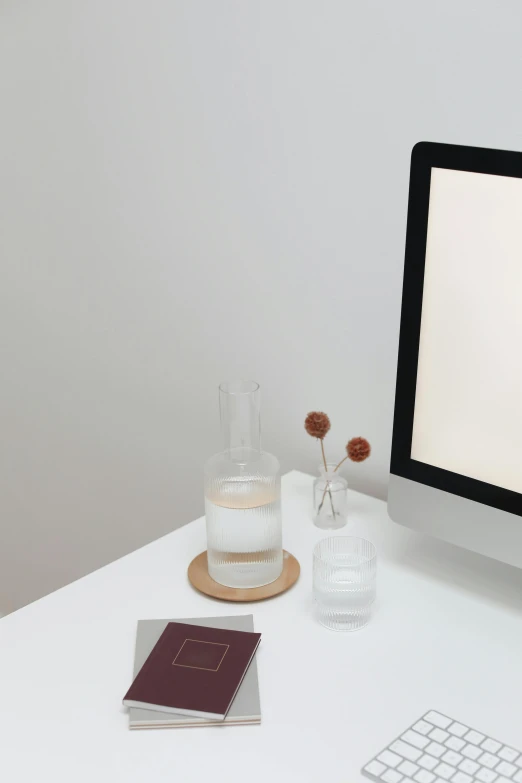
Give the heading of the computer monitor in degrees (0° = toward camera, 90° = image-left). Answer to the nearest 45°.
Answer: approximately 45°
